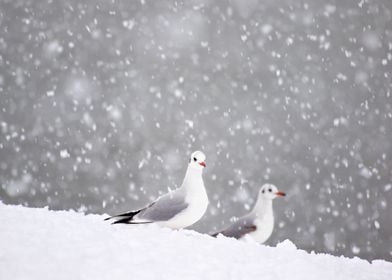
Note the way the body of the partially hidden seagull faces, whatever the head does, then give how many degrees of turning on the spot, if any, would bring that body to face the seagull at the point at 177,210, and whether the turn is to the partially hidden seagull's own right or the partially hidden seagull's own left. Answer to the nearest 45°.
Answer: approximately 135° to the partially hidden seagull's own right

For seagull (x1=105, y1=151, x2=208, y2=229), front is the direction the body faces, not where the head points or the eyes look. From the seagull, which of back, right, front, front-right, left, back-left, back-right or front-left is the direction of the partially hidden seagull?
front-left

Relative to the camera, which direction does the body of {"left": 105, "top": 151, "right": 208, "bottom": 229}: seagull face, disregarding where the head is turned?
to the viewer's right

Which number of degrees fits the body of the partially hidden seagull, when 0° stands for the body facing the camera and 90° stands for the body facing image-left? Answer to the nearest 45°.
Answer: approximately 270°

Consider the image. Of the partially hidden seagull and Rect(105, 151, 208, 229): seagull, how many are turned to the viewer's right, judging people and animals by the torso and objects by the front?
2

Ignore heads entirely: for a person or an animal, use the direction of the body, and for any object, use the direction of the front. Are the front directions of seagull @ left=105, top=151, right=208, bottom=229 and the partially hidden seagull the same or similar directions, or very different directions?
same or similar directions
